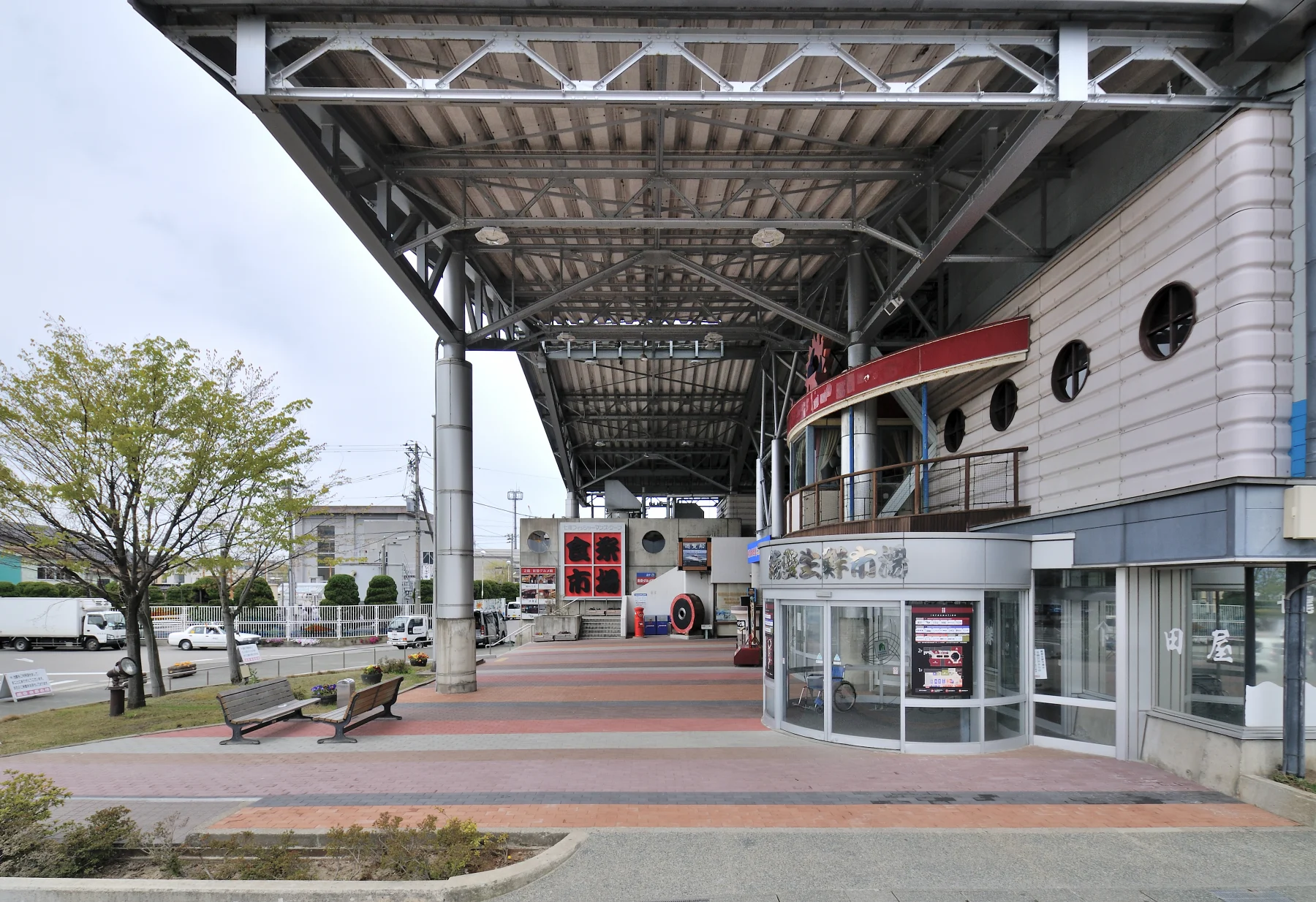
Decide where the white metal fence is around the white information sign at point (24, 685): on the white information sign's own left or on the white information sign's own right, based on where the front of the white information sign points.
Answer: on the white information sign's own left

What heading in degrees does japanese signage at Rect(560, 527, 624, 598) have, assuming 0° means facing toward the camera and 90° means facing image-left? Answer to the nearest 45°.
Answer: approximately 0°

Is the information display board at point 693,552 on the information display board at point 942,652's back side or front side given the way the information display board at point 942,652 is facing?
on the back side

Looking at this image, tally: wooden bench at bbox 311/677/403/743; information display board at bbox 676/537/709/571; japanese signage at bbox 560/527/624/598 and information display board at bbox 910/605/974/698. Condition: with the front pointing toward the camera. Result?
3
